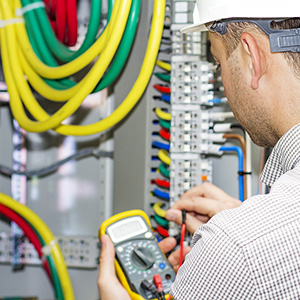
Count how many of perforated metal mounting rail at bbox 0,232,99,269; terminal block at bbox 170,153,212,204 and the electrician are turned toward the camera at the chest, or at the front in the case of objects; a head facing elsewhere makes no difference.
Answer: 2

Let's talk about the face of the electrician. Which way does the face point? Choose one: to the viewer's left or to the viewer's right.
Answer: to the viewer's left

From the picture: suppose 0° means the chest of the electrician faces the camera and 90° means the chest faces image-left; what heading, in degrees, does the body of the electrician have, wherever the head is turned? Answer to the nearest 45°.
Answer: approximately 135°

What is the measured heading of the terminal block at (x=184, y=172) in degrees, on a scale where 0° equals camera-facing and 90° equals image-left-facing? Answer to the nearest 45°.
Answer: approximately 0°

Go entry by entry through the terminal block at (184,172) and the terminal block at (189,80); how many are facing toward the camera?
2
